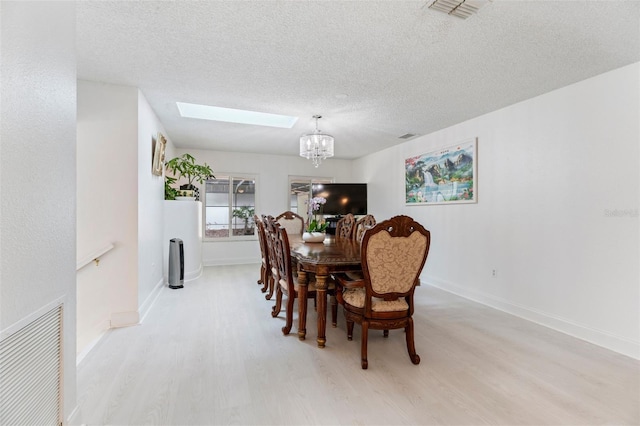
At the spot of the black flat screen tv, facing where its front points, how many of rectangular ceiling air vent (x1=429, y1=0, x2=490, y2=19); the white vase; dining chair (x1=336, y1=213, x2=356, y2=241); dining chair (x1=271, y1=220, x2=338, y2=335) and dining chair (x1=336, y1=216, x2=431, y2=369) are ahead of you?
5

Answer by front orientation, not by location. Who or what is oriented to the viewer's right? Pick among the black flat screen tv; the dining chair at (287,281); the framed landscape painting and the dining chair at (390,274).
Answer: the dining chair at (287,281)

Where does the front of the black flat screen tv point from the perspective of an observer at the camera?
facing the viewer

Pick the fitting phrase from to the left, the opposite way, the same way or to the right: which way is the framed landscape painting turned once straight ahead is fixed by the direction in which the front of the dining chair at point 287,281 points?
the opposite way

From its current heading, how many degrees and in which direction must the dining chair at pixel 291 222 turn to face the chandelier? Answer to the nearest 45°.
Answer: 0° — it already faces it

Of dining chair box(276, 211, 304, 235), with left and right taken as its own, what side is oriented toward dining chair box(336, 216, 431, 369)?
front

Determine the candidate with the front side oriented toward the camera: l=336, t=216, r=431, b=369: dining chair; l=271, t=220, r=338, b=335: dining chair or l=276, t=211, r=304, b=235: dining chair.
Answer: l=276, t=211, r=304, b=235: dining chair

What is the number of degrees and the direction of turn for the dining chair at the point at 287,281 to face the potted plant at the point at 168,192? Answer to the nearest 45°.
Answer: approximately 135° to its left

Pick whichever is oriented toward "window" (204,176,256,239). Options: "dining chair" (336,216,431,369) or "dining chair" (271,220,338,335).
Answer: "dining chair" (336,216,431,369)

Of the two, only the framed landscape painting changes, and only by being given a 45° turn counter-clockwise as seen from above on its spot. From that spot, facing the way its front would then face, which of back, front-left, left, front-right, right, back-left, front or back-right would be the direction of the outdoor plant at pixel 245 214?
right

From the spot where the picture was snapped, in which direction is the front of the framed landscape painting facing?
facing the viewer and to the left of the viewer

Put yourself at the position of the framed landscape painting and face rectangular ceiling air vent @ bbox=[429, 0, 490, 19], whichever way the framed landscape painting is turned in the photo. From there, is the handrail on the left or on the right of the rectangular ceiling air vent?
right

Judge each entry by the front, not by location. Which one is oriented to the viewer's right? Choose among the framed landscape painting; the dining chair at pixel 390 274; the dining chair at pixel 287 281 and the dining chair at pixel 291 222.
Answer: the dining chair at pixel 287 281

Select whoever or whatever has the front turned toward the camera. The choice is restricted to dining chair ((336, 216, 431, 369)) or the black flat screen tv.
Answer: the black flat screen tv

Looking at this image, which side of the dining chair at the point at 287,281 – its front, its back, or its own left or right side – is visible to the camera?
right

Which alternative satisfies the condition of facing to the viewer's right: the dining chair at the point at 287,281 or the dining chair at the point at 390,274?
the dining chair at the point at 287,281

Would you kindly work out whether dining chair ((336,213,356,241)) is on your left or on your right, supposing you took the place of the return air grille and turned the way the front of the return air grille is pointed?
on your left
